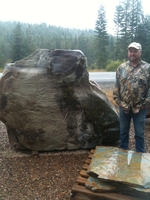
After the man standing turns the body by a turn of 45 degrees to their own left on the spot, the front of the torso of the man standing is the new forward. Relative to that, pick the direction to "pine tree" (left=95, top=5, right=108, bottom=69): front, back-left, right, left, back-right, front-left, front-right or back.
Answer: back-left

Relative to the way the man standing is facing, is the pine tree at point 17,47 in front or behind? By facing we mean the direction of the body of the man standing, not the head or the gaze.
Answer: behind

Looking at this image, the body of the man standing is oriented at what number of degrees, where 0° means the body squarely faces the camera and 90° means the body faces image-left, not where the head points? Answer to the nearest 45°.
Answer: approximately 0°

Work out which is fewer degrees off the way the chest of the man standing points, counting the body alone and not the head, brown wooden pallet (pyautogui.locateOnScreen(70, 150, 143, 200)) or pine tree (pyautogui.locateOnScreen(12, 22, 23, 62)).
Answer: the brown wooden pallet

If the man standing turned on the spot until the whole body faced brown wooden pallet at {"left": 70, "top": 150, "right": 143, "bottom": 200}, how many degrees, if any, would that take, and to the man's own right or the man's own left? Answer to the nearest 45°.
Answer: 0° — they already face it

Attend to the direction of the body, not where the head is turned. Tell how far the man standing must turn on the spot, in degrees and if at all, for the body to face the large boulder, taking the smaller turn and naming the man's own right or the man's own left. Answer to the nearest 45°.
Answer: approximately 90° to the man's own right

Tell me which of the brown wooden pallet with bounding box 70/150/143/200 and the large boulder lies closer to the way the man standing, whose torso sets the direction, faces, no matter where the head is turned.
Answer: the brown wooden pallet
